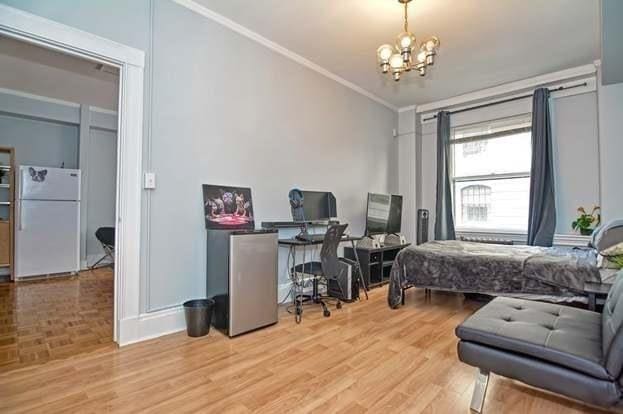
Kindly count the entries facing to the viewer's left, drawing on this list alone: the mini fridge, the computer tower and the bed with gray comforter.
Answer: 1

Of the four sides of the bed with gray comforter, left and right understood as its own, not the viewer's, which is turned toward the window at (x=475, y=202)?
right

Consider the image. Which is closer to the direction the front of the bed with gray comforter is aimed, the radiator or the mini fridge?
the mini fridge

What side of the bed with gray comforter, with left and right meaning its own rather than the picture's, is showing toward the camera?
left

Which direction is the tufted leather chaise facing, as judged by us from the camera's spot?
facing away from the viewer and to the left of the viewer

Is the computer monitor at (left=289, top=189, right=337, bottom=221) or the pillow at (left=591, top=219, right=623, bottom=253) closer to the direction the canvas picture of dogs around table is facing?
the pillow

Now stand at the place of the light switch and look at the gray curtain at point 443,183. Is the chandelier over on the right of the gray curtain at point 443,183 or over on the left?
right

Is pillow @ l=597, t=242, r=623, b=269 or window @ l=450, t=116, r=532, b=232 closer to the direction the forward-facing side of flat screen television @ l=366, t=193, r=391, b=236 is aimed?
the pillow

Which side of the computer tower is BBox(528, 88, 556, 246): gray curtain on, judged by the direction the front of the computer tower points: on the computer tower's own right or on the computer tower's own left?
on the computer tower's own left
